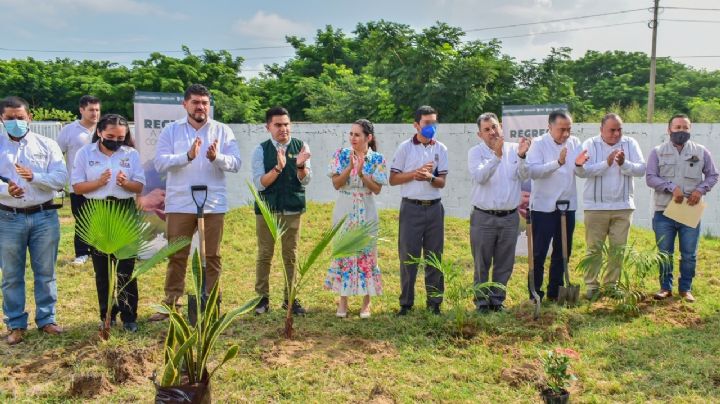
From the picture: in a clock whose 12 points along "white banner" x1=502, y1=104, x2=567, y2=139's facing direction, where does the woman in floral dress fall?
The woman in floral dress is roughly at 1 o'clock from the white banner.

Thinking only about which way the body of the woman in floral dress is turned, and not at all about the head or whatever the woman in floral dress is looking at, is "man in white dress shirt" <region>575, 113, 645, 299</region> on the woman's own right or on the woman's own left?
on the woman's own left

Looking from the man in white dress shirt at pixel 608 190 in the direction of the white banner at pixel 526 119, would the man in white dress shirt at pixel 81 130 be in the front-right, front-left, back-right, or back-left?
front-left

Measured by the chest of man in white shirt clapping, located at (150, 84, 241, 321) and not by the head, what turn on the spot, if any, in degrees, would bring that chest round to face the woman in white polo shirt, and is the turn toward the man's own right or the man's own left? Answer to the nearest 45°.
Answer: approximately 90° to the man's own right

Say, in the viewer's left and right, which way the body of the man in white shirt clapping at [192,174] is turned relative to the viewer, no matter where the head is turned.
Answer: facing the viewer

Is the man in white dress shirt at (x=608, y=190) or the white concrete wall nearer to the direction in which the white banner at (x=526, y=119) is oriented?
the man in white dress shirt

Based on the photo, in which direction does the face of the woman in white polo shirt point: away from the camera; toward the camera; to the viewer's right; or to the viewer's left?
toward the camera

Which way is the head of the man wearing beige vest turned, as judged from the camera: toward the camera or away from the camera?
toward the camera

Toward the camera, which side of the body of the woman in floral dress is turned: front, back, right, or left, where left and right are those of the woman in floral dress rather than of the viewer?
front

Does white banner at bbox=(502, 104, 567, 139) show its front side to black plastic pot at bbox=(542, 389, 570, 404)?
yes

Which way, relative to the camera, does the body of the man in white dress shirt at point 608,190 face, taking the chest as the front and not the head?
toward the camera

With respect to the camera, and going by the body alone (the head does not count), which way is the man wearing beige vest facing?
toward the camera

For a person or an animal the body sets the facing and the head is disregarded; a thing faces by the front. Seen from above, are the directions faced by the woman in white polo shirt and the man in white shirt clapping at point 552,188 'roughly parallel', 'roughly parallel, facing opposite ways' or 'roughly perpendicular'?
roughly parallel
